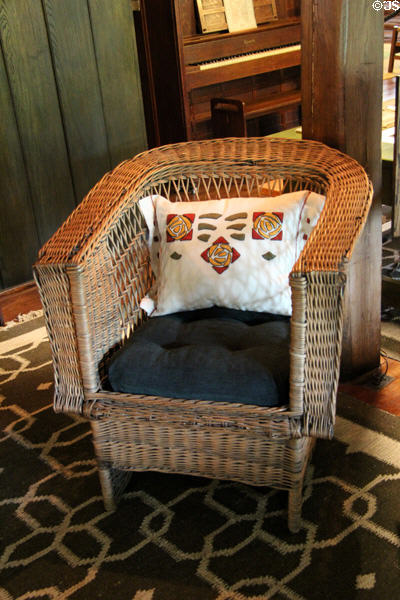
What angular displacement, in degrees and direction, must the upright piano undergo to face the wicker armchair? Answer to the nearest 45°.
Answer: approximately 45° to its right

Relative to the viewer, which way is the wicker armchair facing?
toward the camera

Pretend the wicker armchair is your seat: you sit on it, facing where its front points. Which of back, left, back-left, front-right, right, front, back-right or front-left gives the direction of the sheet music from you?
back

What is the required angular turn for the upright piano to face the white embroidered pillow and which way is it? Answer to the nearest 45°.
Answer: approximately 45° to its right

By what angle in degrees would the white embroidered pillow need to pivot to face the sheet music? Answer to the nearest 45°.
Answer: approximately 180°

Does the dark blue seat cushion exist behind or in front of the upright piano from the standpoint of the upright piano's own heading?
in front

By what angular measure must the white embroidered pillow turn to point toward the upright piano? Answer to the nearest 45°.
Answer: approximately 180°

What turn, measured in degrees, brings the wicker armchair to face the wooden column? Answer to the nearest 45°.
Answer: approximately 135° to its left
